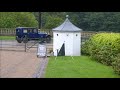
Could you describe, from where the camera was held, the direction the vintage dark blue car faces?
facing away from the viewer and to the right of the viewer

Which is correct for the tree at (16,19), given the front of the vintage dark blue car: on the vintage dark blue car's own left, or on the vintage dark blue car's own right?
on the vintage dark blue car's own left

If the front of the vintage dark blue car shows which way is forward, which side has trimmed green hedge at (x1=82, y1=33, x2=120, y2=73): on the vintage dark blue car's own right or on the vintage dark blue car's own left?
on the vintage dark blue car's own right
